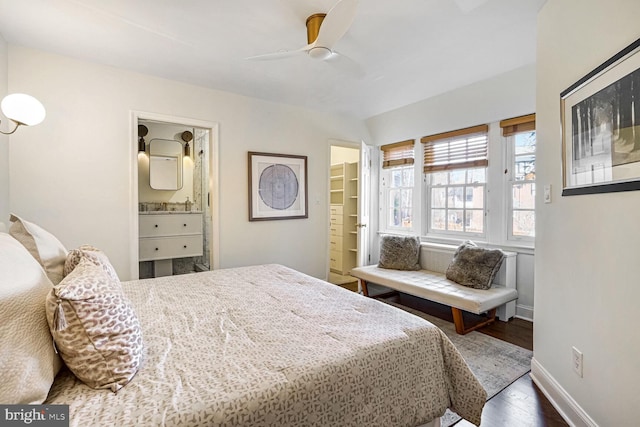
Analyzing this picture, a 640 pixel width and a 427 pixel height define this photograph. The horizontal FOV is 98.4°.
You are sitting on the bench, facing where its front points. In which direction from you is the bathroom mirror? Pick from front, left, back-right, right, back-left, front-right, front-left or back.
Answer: front-right

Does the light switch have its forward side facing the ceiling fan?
yes

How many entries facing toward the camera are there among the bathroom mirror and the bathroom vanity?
2

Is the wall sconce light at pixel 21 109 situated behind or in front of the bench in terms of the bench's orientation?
in front

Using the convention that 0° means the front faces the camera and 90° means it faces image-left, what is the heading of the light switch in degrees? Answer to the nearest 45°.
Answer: approximately 45°

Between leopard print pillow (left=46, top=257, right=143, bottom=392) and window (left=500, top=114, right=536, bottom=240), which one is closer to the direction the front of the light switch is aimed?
the leopard print pillow

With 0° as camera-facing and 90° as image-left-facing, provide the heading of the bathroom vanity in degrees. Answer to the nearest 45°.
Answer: approximately 0°

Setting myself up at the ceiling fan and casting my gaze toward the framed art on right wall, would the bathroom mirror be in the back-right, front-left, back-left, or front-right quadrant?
back-left

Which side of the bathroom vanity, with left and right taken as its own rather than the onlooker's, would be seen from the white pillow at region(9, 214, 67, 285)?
front

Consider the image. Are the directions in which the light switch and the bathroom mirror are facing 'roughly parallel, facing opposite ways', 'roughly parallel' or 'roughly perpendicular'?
roughly perpendicular

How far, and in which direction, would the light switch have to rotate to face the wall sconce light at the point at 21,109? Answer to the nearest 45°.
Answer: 0° — it already faces it

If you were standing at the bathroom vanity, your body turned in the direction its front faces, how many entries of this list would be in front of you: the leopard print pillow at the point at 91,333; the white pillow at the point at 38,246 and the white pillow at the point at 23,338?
3
